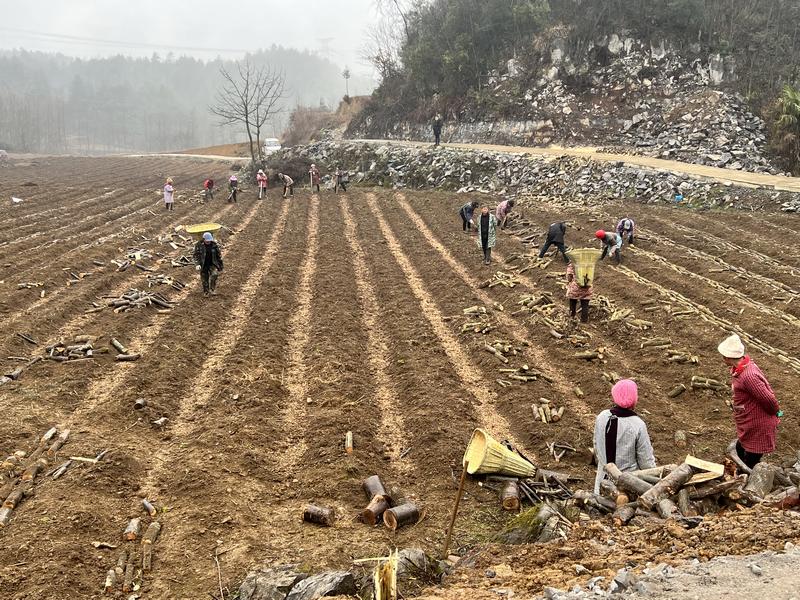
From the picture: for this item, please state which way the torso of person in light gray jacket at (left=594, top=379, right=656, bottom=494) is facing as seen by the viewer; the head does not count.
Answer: away from the camera

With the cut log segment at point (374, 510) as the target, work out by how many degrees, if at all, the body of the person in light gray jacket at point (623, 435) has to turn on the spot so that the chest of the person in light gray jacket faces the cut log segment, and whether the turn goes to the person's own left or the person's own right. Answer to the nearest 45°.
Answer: approximately 90° to the person's own left

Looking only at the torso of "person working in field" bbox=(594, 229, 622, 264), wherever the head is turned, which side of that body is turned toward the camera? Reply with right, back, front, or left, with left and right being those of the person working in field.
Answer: left

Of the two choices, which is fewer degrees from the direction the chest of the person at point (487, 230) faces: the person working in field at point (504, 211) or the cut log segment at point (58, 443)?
the cut log segment

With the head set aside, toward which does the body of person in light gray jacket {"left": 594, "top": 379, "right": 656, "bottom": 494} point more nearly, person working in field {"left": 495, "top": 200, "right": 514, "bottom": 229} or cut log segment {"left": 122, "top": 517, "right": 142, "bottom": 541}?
the person working in field

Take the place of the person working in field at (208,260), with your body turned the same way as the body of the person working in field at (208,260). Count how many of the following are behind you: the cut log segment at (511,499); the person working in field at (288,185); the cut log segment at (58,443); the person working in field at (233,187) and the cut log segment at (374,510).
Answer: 2

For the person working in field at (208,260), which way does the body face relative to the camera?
toward the camera

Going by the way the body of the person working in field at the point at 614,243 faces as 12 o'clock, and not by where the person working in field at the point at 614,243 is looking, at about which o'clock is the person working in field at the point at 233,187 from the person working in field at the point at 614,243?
the person working in field at the point at 233,187 is roughly at 1 o'clock from the person working in field at the point at 614,243.

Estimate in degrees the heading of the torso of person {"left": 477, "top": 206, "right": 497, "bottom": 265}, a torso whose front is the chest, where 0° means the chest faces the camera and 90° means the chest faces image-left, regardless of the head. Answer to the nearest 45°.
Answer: approximately 0°

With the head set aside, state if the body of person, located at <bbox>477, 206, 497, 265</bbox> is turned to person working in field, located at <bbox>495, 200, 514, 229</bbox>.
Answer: no

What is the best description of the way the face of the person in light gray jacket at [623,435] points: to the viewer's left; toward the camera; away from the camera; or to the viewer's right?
away from the camera

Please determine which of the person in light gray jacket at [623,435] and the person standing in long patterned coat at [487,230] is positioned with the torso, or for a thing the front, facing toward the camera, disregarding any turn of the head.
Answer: the person standing in long patterned coat

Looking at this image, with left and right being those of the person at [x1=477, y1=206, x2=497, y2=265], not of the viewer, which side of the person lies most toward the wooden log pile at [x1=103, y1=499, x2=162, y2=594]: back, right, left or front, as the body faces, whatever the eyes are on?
front

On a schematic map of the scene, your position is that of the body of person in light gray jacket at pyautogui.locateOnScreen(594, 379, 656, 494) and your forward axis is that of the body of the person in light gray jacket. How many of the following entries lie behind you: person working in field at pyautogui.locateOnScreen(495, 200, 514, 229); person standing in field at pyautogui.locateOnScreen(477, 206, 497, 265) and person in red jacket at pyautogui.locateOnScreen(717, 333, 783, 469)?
0

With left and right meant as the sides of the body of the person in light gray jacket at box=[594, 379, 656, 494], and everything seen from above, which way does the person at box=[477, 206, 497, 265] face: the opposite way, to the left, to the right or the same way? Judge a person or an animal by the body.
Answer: the opposite way

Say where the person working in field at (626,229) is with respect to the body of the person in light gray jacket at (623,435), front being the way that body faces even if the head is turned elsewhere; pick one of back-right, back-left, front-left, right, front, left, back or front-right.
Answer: front
